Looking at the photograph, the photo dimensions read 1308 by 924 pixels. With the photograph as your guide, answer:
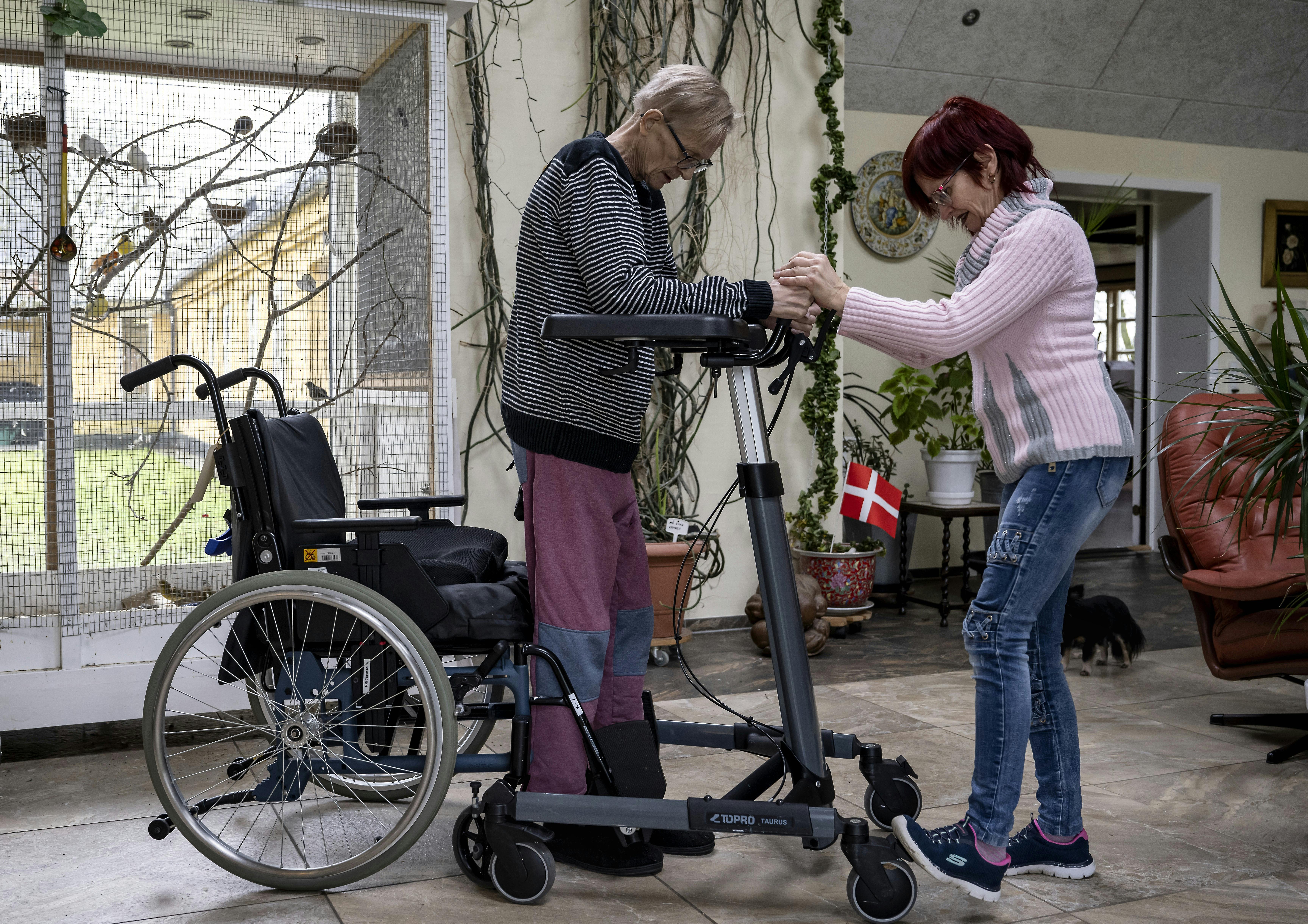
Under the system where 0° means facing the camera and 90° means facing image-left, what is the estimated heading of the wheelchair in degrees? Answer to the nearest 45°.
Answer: approximately 270°

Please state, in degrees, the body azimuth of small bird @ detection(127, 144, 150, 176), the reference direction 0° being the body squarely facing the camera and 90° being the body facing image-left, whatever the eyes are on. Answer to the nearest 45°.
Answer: approximately 90°

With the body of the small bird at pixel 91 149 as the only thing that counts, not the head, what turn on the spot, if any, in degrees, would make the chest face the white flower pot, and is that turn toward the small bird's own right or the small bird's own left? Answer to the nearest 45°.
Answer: approximately 180°

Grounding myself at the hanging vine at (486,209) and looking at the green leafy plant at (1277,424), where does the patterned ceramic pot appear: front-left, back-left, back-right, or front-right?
front-left

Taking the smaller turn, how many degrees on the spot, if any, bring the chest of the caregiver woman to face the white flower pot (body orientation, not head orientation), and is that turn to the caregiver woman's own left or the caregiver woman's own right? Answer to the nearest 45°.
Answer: approximately 90° to the caregiver woman's own right

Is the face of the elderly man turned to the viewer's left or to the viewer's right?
to the viewer's right

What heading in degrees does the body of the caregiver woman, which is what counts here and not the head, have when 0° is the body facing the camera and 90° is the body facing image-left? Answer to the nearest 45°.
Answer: approximately 90°

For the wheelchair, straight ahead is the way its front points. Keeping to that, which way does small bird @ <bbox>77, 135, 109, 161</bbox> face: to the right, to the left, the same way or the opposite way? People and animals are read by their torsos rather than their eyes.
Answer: the opposite way

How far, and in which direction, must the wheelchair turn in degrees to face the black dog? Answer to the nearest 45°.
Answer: approximately 45° to its left

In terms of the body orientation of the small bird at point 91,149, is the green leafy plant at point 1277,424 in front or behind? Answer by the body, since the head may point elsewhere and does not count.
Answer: behind

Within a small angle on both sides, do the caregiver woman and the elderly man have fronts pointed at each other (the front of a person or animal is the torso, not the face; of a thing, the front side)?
yes

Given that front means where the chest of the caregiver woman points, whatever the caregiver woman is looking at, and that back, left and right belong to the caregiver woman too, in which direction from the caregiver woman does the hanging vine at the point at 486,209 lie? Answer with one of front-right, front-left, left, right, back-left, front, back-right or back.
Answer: front-right

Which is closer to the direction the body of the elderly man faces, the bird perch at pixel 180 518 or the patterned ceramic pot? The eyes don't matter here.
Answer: the patterned ceramic pot
